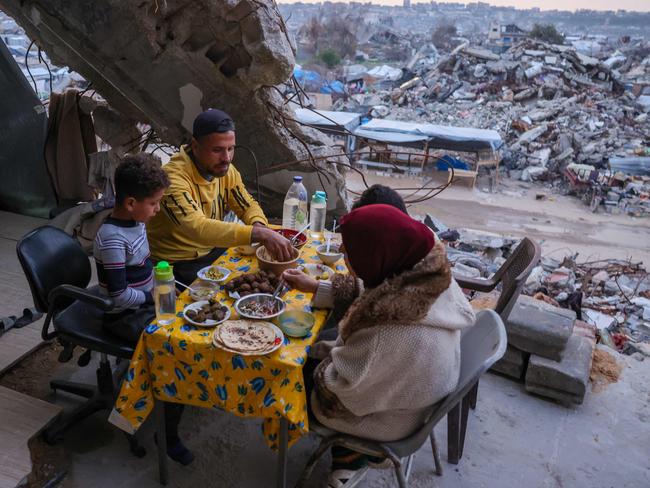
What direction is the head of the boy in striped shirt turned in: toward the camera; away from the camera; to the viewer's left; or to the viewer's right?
to the viewer's right

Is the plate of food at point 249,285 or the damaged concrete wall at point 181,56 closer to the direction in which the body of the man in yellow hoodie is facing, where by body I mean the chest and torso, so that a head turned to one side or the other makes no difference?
the plate of food

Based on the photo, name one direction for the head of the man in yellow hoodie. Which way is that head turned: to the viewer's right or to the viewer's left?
to the viewer's right

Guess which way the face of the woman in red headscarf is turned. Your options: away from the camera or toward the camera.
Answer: away from the camera

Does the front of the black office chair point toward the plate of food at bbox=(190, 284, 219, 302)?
yes

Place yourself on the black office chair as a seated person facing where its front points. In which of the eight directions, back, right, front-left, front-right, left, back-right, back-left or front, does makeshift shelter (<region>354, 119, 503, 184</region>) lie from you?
left

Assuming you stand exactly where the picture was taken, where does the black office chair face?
facing the viewer and to the right of the viewer
